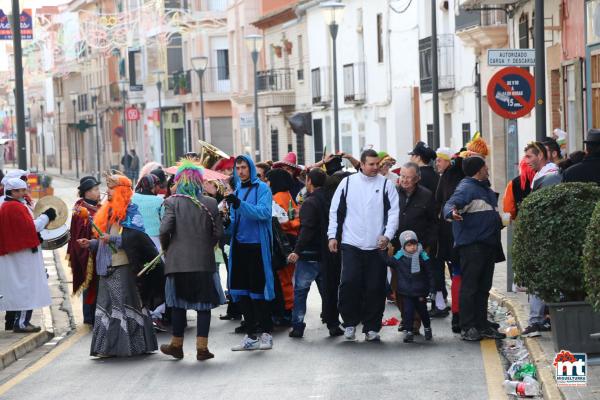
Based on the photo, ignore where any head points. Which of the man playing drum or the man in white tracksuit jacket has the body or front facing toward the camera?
the man in white tracksuit jacket

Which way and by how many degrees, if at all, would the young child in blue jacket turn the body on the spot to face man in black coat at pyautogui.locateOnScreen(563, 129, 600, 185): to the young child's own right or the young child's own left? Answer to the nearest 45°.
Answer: approximately 90° to the young child's own left

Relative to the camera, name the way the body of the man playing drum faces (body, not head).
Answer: to the viewer's right

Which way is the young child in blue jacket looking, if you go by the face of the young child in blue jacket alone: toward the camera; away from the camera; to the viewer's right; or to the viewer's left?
toward the camera

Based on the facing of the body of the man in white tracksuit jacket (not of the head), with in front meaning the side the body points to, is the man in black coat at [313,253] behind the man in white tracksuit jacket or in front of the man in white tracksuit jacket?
behind

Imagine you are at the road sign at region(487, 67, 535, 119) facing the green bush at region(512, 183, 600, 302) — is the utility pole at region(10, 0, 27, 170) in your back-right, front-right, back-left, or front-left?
back-right

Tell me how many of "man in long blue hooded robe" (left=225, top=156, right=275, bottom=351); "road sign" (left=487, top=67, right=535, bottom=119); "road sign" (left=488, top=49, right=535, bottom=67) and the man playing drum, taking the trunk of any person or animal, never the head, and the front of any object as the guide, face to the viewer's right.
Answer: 1

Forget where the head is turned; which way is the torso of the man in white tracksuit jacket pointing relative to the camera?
toward the camera

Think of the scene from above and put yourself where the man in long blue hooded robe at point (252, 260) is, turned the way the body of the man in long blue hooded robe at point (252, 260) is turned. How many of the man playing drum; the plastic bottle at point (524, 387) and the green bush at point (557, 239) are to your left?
2

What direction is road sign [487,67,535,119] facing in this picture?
toward the camera

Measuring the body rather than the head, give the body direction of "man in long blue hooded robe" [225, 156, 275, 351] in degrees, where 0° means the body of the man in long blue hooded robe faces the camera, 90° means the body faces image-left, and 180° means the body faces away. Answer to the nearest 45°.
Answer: approximately 45°

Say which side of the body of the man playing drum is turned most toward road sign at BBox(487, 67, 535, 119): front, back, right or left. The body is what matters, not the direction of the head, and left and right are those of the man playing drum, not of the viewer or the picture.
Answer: front

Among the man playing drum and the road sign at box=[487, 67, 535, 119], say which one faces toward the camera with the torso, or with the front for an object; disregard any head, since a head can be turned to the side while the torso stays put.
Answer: the road sign
